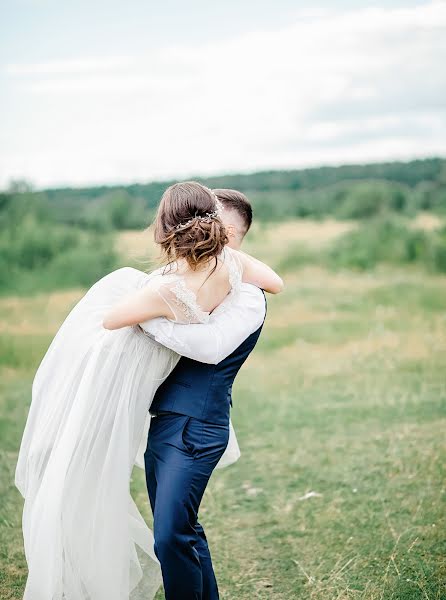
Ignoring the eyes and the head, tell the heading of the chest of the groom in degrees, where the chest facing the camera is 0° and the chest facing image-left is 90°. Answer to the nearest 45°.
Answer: approximately 90°
